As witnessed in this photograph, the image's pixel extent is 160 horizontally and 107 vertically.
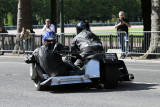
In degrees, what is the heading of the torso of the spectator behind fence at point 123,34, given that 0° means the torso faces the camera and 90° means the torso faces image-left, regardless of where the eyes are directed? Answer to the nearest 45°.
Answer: approximately 0°

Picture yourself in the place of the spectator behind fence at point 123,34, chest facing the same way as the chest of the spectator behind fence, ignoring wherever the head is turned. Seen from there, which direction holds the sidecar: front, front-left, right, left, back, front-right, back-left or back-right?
front

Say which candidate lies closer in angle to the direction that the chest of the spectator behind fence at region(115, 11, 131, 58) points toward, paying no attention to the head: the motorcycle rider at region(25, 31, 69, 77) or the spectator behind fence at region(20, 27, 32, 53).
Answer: the motorcycle rider

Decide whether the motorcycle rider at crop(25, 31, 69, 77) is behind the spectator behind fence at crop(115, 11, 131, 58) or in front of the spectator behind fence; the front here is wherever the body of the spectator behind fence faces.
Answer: in front

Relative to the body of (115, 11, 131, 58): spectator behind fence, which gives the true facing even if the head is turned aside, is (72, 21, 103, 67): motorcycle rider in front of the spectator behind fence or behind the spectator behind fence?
in front

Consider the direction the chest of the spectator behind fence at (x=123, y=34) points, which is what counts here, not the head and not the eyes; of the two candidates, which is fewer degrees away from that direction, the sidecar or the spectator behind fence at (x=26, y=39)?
the sidecar
